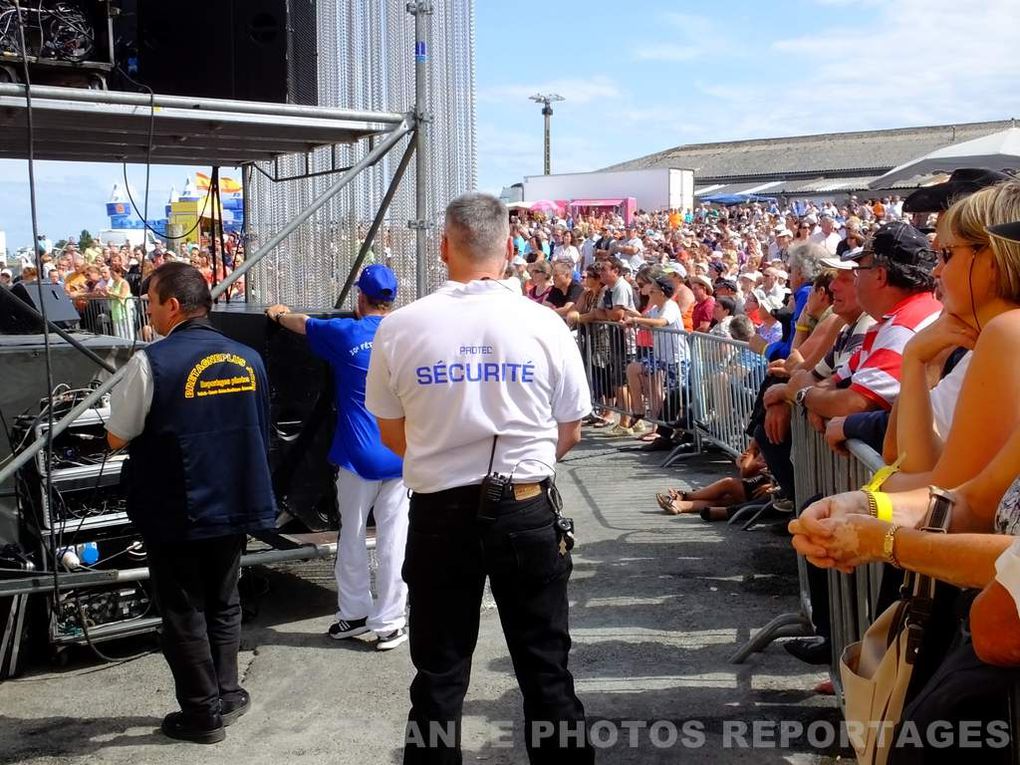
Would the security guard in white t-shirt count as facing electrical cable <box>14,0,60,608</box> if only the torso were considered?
no

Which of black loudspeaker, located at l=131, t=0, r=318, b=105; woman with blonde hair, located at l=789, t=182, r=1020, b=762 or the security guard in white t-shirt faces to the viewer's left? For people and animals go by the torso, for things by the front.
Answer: the woman with blonde hair

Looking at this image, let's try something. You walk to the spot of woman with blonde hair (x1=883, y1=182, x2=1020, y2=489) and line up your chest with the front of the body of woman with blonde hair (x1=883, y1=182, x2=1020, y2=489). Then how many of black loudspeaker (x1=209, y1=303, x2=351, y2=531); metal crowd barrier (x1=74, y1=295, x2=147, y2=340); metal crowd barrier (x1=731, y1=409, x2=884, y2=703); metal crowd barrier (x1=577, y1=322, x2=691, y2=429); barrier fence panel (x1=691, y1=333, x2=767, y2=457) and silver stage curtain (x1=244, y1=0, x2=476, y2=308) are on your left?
0

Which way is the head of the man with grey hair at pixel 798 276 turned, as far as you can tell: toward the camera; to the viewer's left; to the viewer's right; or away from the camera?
to the viewer's left

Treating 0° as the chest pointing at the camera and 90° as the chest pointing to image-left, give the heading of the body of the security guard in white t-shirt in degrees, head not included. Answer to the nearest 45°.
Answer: approximately 180°

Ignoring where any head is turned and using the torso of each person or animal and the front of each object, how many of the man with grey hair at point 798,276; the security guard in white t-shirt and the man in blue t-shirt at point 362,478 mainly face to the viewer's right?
0

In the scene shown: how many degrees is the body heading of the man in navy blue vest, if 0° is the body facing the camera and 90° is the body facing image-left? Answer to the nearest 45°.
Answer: approximately 135°

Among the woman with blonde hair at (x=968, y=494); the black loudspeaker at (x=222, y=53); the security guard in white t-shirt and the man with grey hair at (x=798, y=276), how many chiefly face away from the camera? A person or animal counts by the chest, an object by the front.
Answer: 1

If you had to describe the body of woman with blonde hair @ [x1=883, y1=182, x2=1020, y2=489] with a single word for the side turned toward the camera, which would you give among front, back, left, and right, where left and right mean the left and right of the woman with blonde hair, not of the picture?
left

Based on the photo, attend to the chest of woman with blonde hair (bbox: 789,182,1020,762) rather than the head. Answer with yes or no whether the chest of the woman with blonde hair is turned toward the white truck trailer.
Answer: no

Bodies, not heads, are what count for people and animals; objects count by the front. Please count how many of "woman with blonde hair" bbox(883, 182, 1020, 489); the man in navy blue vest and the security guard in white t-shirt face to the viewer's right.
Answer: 0

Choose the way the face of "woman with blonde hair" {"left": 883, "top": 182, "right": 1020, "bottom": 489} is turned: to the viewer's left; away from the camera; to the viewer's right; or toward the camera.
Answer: to the viewer's left

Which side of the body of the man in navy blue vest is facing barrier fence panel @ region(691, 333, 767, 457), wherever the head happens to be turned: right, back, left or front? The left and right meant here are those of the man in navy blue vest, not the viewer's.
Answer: right

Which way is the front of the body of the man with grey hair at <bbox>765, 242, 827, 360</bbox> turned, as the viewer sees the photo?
to the viewer's left

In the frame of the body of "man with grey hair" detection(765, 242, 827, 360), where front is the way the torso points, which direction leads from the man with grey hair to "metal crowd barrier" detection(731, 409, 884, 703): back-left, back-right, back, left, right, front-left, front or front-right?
left

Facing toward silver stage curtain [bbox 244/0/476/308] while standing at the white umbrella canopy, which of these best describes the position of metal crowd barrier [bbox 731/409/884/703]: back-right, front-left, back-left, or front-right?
front-left

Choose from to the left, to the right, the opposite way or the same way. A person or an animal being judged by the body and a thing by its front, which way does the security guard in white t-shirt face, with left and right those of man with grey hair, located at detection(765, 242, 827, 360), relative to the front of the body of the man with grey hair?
to the right
